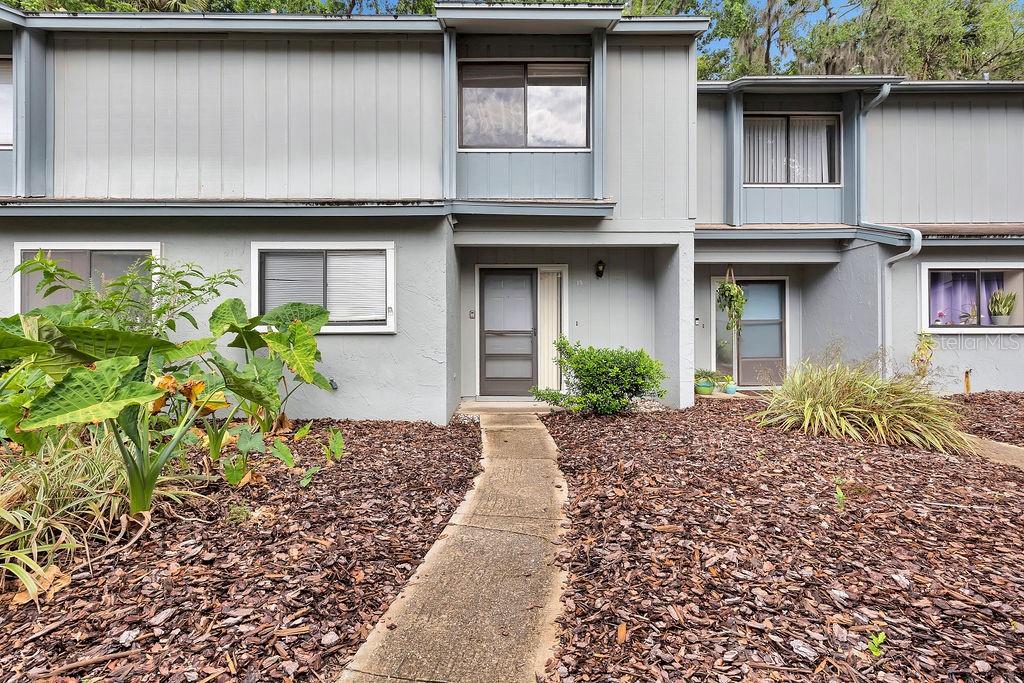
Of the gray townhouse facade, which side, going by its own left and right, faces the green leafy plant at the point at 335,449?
front

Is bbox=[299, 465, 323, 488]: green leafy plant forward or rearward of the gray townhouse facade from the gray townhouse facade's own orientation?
forward

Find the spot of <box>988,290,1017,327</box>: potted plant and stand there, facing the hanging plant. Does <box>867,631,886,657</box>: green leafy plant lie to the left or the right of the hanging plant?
left

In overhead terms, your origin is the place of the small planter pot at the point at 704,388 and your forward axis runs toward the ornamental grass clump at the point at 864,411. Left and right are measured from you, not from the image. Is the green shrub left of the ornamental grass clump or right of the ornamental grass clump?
right

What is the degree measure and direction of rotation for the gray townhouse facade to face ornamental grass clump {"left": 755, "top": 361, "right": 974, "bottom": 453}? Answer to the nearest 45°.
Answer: approximately 45° to its left

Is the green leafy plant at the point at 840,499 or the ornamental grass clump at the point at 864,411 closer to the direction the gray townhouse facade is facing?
the green leafy plant

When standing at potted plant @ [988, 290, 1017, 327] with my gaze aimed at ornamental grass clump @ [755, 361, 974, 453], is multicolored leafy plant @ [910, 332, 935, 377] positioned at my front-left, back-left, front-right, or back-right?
front-right

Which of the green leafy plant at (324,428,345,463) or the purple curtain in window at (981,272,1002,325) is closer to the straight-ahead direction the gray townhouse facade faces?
the green leafy plant

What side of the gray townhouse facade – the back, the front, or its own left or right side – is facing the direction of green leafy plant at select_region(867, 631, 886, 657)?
front

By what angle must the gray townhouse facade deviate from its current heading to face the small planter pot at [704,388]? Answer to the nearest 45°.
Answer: approximately 90° to its left

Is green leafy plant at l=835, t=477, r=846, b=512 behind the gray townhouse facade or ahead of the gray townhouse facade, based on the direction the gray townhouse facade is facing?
ahead

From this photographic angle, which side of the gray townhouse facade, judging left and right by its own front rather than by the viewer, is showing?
front
